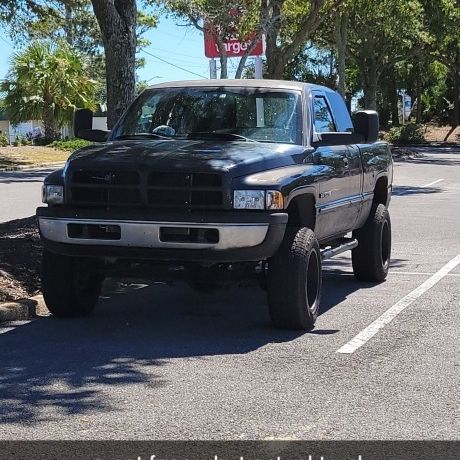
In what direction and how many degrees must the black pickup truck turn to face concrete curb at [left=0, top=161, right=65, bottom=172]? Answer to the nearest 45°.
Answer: approximately 135° to its right

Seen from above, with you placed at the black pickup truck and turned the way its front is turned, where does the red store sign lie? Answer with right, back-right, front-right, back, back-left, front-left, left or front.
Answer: back-right

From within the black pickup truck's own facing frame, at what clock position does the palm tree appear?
The palm tree is roughly at 4 o'clock from the black pickup truck.

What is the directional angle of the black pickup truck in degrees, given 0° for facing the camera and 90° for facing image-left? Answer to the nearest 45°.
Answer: approximately 45°

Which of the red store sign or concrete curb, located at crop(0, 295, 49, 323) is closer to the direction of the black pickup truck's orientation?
the concrete curb

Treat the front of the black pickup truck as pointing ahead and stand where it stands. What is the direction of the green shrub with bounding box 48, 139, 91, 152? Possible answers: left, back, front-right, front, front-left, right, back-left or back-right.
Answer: back-right

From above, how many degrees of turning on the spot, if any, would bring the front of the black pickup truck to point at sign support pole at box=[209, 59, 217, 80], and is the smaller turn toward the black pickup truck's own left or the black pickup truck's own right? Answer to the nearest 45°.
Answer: approximately 135° to the black pickup truck's own right
